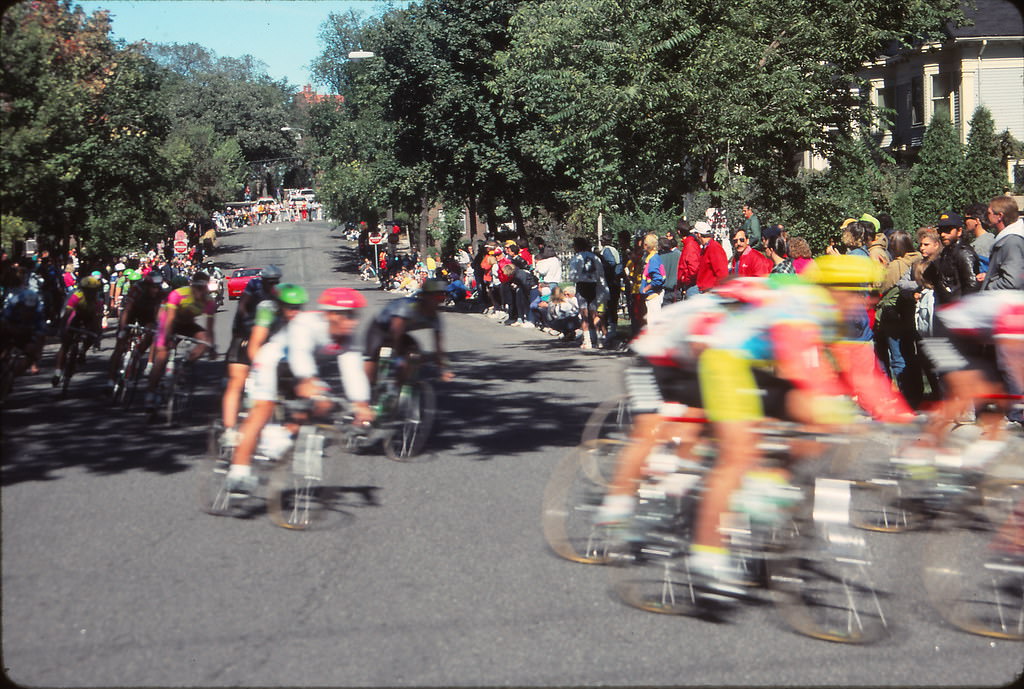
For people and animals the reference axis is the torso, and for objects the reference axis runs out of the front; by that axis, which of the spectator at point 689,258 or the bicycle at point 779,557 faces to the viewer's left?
the spectator

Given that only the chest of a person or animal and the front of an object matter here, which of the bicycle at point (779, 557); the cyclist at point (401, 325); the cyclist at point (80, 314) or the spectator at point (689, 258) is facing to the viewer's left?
the spectator

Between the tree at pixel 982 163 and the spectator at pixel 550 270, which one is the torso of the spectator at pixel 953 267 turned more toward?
the spectator

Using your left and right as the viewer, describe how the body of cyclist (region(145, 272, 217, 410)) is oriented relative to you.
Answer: facing the viewer and to the right of the viewer

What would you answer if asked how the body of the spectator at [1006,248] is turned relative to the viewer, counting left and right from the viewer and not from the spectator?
facing to the left of the viewer

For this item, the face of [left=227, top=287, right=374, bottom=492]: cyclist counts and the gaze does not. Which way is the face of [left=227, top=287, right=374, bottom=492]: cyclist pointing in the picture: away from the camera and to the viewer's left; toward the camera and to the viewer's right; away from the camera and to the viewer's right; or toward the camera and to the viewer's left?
toward the camera and to the viewer's right

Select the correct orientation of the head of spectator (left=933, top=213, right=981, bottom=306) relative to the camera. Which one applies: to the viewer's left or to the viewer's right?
to the viewer's left

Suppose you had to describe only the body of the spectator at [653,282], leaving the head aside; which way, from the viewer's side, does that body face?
to the viewer's left

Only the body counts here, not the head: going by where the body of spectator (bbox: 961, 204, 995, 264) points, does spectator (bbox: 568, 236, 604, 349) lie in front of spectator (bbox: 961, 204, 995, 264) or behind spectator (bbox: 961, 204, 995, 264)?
in front

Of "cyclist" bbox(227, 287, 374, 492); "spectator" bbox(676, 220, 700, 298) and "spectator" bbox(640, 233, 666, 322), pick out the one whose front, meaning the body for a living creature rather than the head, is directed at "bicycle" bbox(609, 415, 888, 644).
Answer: the cyclist
